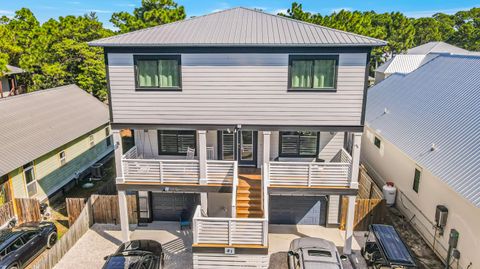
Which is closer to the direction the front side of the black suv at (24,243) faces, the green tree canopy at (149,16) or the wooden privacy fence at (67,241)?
the green tree canopy

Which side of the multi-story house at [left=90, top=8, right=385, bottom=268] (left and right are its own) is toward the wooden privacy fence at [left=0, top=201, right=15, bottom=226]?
right

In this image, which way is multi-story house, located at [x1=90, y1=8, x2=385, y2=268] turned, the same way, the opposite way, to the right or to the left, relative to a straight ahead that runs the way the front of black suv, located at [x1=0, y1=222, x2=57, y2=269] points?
the opposite way

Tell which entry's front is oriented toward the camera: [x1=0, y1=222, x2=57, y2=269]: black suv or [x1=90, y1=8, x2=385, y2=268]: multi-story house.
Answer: the multi-story house

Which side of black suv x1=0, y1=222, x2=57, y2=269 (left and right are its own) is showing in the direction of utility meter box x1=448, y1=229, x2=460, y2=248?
right

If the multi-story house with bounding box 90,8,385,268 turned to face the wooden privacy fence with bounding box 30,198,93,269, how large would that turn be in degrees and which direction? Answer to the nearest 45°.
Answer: approximately 90° to its right

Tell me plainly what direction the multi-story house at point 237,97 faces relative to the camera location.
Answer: facing the viewer

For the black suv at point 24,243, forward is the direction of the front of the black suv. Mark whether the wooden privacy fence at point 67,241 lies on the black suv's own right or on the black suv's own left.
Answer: on the black suv's own right

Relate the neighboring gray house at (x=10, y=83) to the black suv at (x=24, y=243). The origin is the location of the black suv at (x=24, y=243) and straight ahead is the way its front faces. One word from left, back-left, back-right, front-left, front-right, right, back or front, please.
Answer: front-left

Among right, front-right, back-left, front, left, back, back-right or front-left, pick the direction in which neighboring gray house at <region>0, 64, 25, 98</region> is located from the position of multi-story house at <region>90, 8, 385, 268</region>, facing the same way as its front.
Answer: back-right

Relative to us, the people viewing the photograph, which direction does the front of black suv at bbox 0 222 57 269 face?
facing away from the viewer and to the right of the viewer

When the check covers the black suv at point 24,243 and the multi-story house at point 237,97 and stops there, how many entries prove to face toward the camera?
1

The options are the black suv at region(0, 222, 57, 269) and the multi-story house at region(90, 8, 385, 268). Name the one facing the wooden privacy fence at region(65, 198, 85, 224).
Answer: the black suv

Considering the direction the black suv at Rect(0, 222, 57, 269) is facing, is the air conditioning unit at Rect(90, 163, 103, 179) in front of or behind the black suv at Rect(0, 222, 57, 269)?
in front
